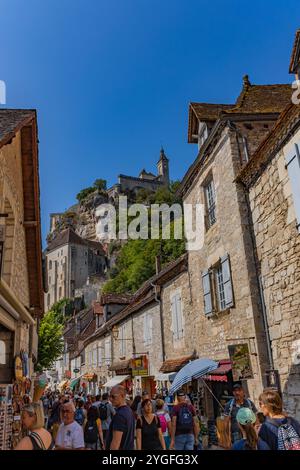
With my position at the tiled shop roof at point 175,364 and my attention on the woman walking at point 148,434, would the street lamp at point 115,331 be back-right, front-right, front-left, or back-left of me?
back-right

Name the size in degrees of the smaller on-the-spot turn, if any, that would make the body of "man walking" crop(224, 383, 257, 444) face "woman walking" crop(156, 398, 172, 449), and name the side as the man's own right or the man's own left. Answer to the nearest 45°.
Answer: approximately 135° to the man's own right

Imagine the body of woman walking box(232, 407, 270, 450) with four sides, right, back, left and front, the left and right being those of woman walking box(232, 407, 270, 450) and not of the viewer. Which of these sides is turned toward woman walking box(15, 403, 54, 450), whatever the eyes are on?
left

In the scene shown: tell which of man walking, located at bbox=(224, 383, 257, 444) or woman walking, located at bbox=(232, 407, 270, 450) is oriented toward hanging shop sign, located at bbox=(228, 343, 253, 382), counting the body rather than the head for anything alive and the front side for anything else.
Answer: the woman walking

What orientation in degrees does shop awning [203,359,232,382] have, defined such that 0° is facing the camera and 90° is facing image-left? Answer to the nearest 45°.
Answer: approximately 45°

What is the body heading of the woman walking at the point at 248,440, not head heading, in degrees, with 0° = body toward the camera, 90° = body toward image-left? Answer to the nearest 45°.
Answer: approximately 180°
